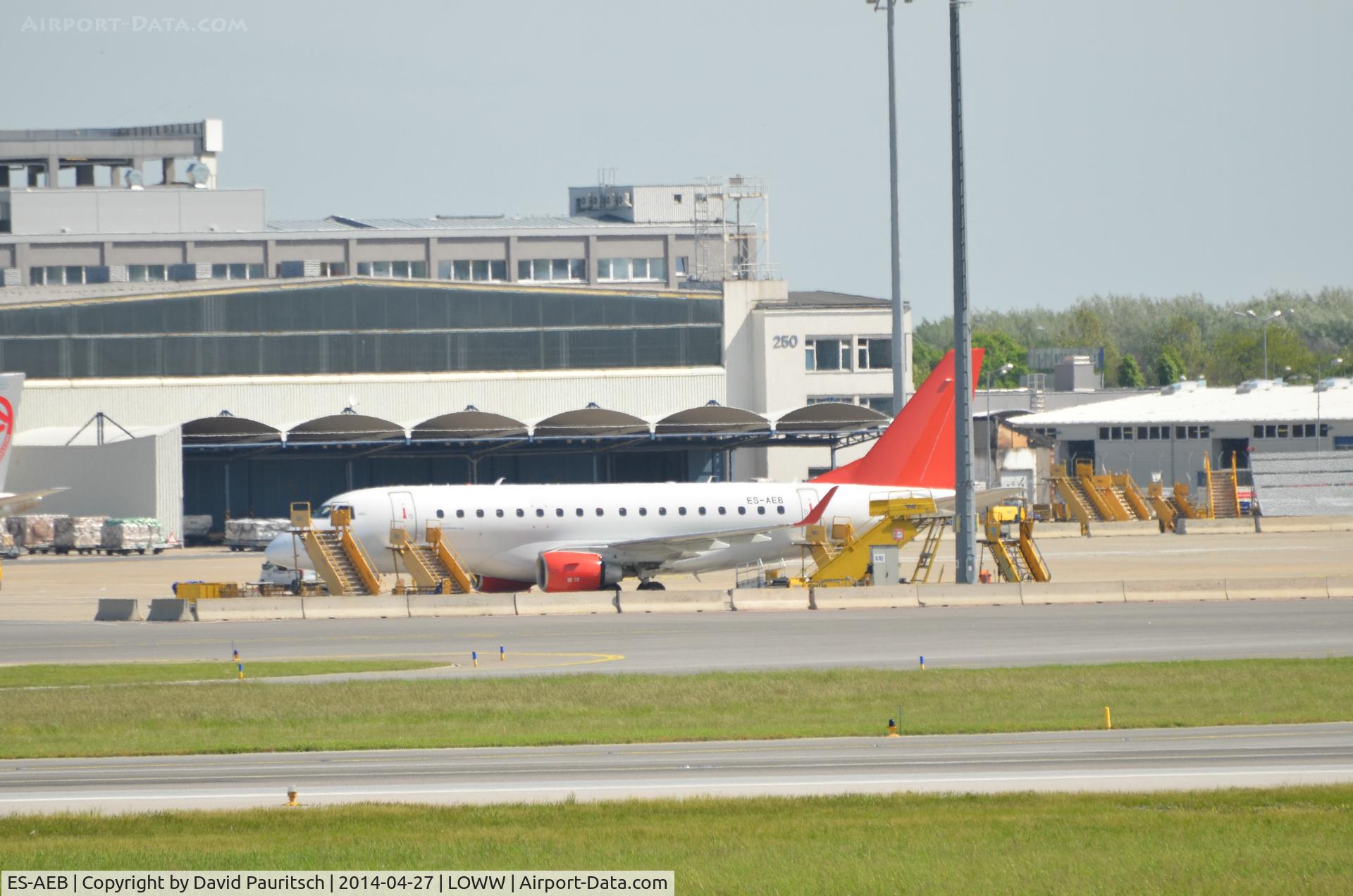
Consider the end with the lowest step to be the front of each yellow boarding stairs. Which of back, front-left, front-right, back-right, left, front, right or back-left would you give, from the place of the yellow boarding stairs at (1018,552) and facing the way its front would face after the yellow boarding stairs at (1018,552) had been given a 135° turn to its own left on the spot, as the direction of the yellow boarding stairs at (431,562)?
left

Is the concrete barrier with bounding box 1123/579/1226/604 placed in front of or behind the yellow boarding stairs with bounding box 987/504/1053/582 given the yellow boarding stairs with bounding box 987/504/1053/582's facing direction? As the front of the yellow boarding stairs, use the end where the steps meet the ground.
in front

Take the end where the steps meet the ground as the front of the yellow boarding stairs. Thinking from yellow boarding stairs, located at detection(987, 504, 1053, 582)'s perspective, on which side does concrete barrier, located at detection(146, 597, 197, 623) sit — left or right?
on its right

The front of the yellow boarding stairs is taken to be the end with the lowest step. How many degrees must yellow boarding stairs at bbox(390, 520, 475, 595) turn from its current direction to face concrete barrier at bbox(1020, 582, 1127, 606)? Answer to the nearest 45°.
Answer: approximately 45° to its left

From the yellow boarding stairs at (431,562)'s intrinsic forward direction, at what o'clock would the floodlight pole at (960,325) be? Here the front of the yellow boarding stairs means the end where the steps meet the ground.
The floodlight pole is roughly at 11 o'clock from the yellow boarding stairs.

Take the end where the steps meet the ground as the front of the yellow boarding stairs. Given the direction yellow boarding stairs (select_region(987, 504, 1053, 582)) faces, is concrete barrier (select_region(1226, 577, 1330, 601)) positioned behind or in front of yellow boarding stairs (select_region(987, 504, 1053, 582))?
in front

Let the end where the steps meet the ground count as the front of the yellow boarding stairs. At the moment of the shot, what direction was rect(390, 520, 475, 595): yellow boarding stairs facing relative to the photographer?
facing the viewer and to the right of the viewer

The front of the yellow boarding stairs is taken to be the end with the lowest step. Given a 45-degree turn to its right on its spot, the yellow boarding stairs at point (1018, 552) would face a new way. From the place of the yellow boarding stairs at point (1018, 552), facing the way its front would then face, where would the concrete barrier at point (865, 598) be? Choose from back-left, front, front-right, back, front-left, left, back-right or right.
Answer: front-right
